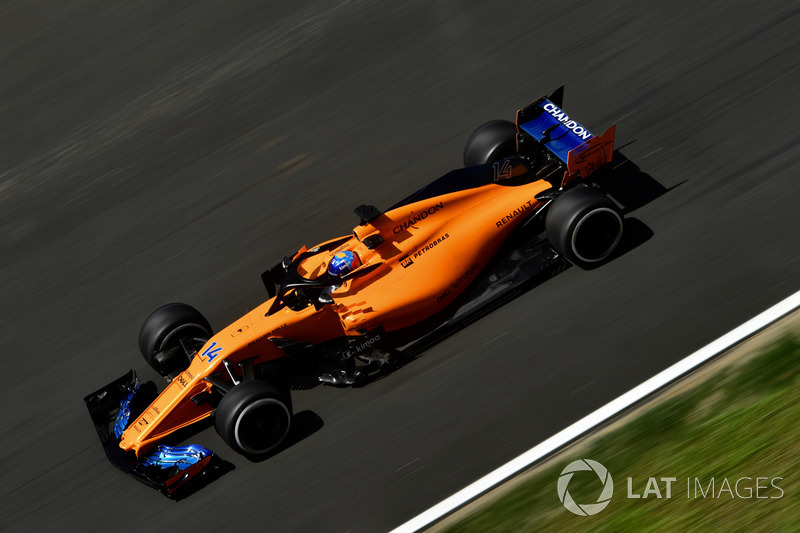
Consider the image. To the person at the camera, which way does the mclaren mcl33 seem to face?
facing the viewer and to the left of the viewer
